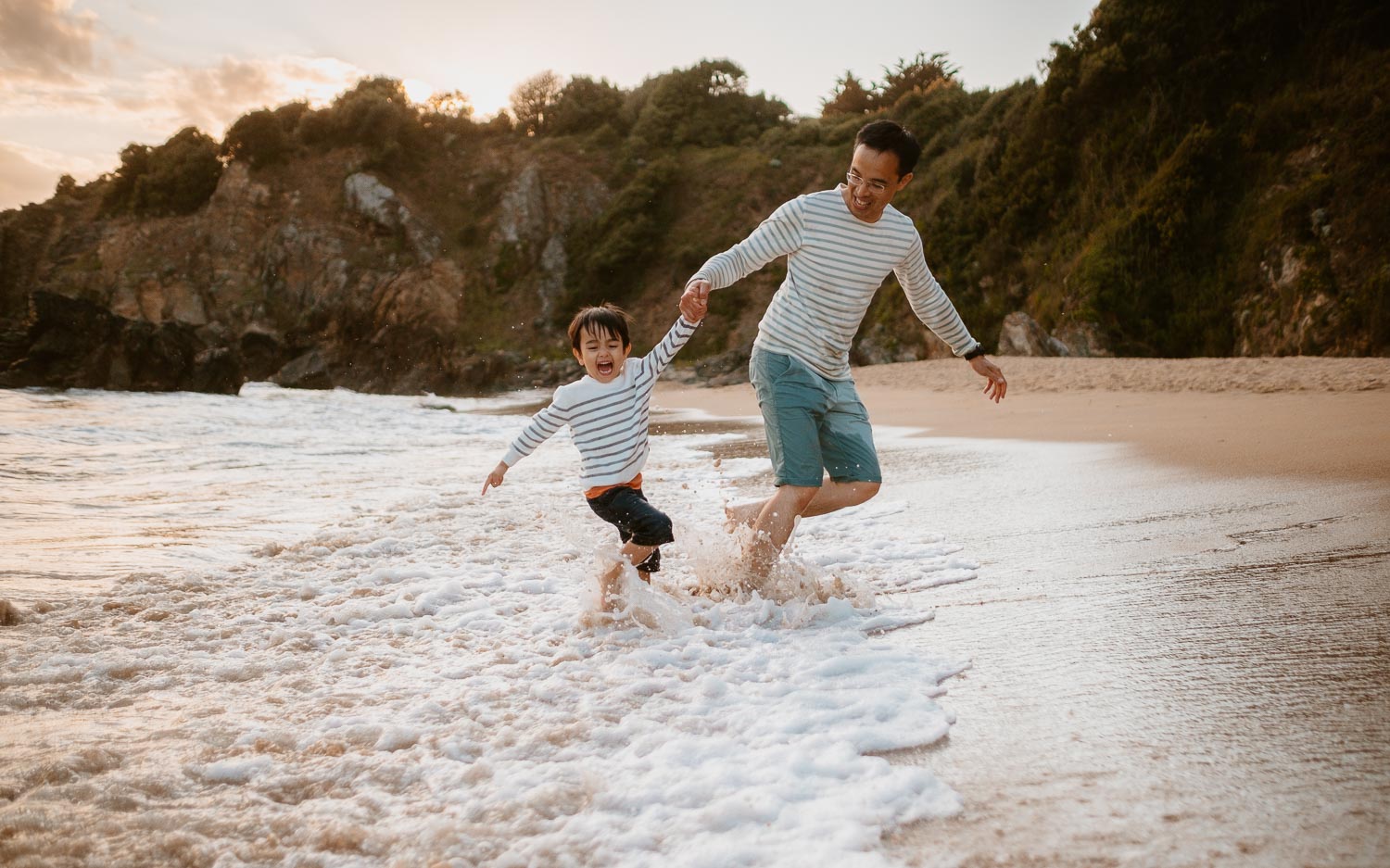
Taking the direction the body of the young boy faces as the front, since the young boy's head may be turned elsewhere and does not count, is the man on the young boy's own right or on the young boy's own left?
on the young boy's own left

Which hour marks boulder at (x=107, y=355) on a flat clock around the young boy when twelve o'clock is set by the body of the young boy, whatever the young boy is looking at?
The boulder is roughly at 5 o'clock from the young boy.

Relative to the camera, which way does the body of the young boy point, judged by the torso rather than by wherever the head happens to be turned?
toward the camera

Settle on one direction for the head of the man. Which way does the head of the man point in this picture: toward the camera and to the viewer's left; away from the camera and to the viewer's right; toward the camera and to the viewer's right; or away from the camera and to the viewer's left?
toward the camera and to the viewer's left

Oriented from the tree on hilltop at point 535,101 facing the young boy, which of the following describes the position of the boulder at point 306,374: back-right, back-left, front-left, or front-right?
front-right

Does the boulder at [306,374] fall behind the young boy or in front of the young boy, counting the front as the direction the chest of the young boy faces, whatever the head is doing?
behind

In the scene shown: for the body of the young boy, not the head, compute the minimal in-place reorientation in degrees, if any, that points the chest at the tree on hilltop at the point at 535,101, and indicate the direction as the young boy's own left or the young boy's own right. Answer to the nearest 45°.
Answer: approximately 180°

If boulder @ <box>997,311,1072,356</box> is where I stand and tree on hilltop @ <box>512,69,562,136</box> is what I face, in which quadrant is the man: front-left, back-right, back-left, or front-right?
back-left

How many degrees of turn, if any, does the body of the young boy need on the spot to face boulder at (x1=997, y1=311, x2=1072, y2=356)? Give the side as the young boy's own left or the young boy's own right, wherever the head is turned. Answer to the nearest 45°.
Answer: approximately 135° to the young boy's own left

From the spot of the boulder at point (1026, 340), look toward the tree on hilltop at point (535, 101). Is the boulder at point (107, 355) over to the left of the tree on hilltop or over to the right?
left

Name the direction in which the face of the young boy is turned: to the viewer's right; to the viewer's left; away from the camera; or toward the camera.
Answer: toward the camera
